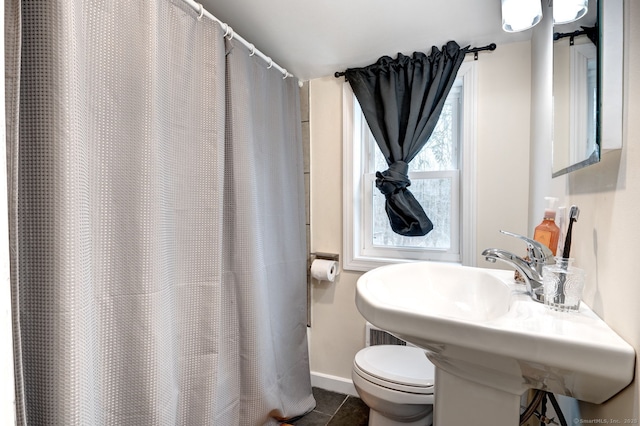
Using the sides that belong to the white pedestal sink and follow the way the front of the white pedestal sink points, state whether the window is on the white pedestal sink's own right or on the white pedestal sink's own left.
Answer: on the white pedestal sink's own right

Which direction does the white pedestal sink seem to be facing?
to the viewer's left

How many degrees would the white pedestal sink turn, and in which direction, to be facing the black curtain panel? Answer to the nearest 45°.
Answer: approximately 45° to its right
